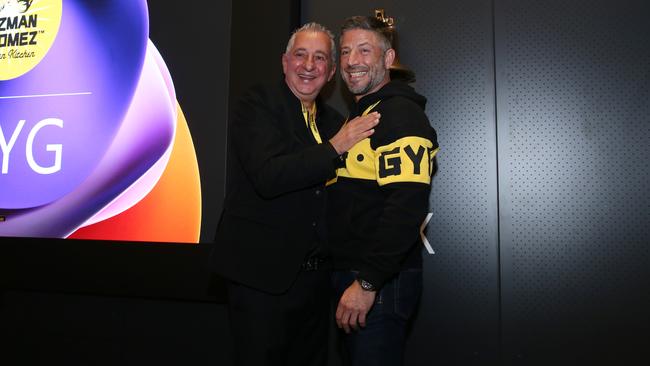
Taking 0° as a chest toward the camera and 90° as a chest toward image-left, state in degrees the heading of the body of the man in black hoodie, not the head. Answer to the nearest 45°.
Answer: approximately 45°

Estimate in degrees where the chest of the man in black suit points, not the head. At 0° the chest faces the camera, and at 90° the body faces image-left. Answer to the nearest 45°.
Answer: approximately 315°
